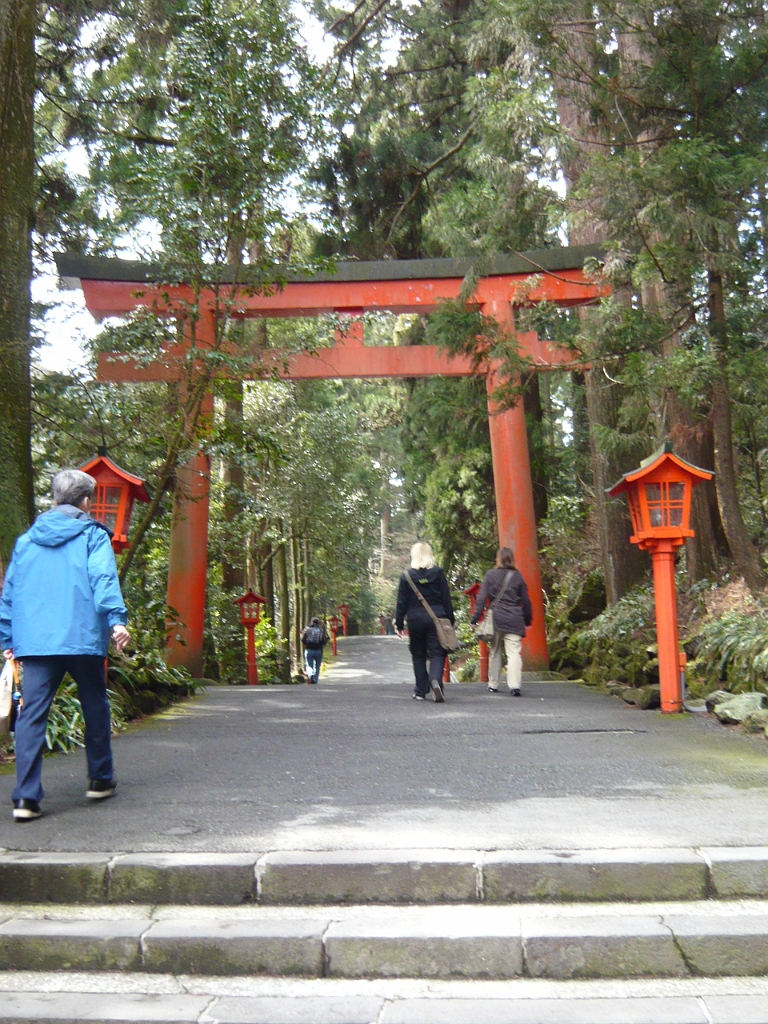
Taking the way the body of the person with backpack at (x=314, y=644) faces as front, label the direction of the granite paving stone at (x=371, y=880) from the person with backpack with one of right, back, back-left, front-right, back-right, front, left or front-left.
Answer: back

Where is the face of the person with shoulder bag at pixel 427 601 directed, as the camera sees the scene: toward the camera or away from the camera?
away from the camera

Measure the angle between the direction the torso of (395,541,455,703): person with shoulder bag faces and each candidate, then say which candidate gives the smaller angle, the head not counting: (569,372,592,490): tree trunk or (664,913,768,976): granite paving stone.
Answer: the tree trunk

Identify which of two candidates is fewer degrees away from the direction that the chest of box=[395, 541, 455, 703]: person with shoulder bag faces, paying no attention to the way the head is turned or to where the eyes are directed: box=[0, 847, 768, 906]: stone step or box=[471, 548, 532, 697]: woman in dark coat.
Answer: the woman in dark coat

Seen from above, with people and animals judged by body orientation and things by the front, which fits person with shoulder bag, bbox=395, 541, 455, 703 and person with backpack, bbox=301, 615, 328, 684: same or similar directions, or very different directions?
same or similar directions

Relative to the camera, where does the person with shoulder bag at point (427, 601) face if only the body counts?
away from the camera

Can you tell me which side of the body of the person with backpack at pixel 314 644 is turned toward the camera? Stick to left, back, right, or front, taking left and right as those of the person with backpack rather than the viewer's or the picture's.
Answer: back

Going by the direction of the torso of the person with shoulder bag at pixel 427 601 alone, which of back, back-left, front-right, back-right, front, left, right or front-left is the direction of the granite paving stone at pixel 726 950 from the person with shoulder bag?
back

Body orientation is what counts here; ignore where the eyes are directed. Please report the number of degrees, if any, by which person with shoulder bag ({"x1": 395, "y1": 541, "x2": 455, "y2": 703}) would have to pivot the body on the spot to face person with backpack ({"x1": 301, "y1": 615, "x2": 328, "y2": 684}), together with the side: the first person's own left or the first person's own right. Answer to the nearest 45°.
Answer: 0° — they already face them

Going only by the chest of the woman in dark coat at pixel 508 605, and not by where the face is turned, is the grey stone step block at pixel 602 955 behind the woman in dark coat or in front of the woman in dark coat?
behind

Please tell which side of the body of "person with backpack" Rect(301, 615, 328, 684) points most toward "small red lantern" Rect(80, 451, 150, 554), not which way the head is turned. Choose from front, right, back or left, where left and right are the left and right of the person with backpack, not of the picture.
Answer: back

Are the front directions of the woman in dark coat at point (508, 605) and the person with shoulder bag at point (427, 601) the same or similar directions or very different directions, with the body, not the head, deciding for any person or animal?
same or similar directions

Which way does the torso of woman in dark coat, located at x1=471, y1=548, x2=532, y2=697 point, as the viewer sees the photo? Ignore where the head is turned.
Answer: away from the camera

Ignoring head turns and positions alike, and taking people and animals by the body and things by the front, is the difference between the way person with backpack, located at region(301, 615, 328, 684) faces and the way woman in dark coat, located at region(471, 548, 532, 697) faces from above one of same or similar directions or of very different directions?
same or similar directions

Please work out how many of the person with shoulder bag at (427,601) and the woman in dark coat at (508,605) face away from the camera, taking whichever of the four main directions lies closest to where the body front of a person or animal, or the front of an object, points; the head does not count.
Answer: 2

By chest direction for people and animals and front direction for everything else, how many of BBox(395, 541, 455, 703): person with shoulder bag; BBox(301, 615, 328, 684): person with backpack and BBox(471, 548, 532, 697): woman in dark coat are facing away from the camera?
3

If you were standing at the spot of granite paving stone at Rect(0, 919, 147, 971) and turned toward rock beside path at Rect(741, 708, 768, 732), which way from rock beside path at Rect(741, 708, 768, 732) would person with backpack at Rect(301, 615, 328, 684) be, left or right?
left
